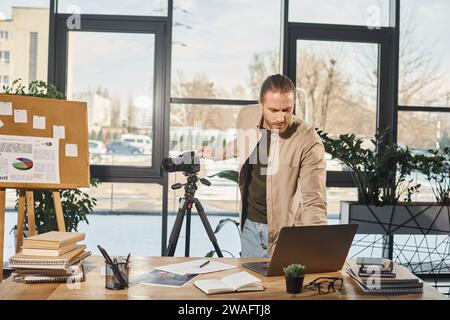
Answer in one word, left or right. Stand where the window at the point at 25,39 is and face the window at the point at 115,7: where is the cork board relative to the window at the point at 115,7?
right

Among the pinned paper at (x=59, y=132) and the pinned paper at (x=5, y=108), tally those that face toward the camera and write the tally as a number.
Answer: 2

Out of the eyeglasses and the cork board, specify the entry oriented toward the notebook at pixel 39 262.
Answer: the cork board

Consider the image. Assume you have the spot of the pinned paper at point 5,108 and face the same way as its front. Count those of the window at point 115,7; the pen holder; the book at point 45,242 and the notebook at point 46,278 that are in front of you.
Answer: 3

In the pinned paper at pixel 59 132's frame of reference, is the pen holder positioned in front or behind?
in front

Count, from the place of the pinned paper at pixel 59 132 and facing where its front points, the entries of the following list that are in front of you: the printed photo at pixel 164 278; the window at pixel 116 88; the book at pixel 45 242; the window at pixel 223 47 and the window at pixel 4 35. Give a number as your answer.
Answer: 2

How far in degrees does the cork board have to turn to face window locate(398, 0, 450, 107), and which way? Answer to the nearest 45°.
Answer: approximately 90° to its left

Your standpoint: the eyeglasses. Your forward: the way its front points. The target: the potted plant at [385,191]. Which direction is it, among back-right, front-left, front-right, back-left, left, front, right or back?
back-left

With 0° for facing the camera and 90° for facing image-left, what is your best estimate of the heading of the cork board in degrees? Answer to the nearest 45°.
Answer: approximately 0°

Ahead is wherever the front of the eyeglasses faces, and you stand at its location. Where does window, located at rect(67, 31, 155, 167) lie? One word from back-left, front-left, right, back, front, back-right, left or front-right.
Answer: back

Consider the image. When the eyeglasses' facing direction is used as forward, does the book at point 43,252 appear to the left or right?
on its right

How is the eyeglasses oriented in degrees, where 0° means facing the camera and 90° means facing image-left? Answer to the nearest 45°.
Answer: approximately 315°

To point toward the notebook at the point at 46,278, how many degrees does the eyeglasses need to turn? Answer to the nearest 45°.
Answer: approximately 135° to its right
